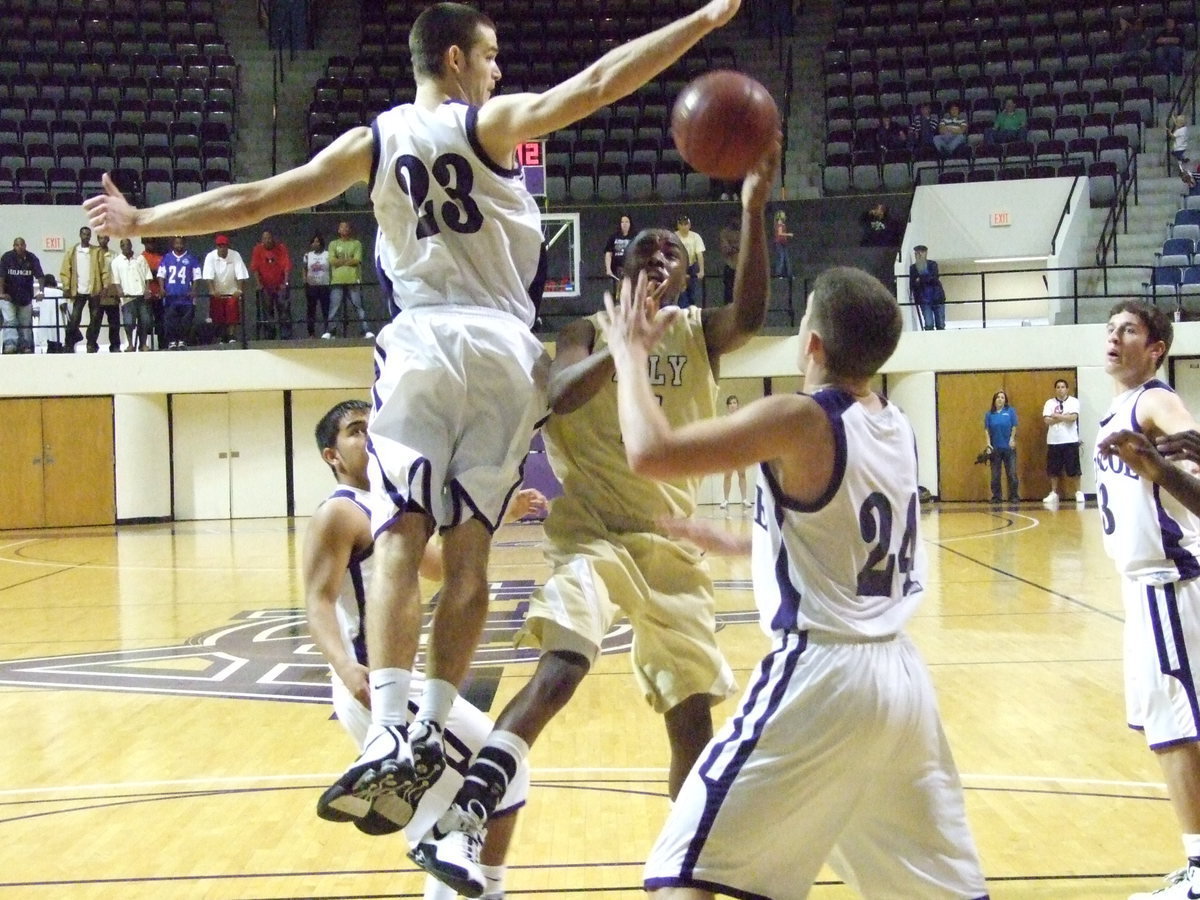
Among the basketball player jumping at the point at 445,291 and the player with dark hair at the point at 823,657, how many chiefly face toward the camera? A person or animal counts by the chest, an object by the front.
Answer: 0

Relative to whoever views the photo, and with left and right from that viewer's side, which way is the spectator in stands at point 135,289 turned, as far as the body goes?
facing the viewer

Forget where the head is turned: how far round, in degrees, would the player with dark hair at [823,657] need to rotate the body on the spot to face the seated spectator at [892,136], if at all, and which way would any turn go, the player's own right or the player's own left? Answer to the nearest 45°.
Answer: approximately 45° to the player's own right

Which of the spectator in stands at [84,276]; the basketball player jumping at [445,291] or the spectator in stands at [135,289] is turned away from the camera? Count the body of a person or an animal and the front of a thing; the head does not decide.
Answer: the basketball player jumping

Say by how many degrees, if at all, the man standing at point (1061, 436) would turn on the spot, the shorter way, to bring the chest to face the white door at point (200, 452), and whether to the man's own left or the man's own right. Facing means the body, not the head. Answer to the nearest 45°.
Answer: approximately 90° to the man's own right

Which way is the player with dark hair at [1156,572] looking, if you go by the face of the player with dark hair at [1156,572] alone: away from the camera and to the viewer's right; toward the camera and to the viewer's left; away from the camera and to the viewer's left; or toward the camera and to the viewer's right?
toward the camera and to the viewer's left

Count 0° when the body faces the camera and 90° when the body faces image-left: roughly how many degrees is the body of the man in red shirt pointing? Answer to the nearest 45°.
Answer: approximately 0°

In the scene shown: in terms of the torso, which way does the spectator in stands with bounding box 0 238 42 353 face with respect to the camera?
toward the camera

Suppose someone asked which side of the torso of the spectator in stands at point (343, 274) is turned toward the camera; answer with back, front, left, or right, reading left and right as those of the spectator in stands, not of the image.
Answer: front

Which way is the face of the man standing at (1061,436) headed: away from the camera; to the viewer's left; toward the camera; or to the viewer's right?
toward the camera

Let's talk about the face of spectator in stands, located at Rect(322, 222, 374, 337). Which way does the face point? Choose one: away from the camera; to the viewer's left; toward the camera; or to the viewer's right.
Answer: toward the camera
